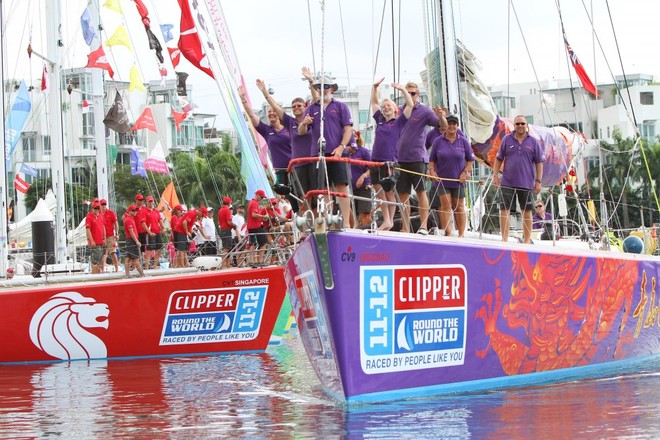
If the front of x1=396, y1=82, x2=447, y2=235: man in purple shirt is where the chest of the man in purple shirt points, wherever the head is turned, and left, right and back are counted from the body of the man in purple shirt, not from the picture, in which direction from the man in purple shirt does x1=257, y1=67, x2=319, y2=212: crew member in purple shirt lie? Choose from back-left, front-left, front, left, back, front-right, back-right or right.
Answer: front-right

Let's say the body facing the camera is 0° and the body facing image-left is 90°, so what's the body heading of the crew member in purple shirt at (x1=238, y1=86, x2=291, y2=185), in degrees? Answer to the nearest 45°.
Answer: approximately 0°

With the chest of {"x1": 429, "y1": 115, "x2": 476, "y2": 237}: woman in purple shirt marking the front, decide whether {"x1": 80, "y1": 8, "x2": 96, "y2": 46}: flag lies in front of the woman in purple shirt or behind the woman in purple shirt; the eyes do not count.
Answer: behind

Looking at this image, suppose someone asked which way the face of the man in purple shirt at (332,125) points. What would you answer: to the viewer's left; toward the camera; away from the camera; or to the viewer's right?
toward the camera

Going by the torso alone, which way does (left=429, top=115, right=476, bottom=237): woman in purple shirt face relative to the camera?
toward the camera

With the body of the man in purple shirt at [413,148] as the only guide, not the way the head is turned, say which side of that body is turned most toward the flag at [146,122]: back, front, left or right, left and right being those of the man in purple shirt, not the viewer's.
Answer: right

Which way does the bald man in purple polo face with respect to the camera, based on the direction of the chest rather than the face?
toward the camera

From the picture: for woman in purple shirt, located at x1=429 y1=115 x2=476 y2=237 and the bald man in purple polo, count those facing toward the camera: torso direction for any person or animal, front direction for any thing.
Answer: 2
